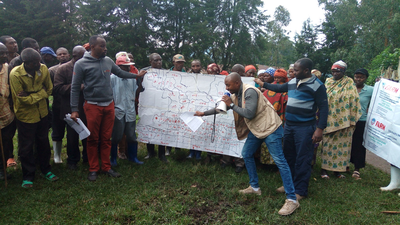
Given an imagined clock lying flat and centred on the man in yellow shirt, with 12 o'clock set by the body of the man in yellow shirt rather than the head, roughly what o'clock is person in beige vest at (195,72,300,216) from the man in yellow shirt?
The person in beige vest is roughly at 12 o'clock from the man in yellow shirt.

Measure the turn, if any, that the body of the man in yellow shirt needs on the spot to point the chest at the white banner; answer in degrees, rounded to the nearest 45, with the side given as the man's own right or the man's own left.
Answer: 0° — they already face it

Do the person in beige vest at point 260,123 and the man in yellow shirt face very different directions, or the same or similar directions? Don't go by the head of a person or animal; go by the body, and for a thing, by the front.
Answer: very different directions

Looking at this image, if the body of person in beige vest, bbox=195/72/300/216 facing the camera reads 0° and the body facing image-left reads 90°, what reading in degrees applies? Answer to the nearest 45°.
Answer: approximately 90°

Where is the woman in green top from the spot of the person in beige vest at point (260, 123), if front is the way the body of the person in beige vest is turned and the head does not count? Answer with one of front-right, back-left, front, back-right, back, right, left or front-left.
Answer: back-right

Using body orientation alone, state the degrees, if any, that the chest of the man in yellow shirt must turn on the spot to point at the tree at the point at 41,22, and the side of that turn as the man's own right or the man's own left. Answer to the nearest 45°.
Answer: approximately 135° to the man's own left

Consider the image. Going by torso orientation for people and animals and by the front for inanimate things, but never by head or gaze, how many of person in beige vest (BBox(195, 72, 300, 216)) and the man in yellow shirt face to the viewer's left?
1

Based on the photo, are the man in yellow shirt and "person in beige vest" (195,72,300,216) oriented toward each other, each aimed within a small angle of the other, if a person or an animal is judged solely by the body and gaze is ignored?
yes
